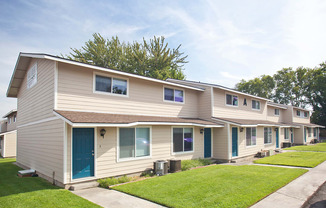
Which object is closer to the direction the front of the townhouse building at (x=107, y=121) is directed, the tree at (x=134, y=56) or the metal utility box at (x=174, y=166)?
the metal utility box

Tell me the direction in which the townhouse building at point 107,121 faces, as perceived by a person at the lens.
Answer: facing the viewer and to the right of the viewer

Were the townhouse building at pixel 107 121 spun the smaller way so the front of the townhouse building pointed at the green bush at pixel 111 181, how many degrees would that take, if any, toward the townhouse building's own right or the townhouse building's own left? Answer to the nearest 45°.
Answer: approximately 45° to the townhouse building's own right

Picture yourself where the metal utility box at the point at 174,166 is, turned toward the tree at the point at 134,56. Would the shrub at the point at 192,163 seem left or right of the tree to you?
right

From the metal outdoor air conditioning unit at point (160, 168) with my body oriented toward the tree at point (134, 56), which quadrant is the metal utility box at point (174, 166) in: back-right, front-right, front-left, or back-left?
front-right

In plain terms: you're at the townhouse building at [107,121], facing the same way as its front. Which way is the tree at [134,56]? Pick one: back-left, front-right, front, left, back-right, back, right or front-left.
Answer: back-left
